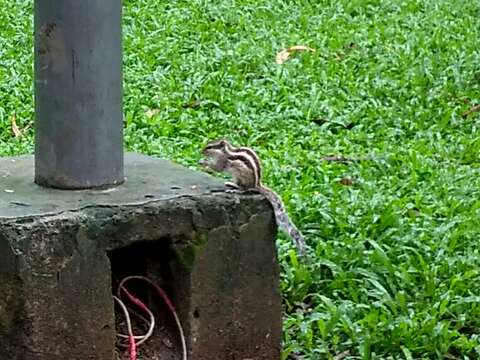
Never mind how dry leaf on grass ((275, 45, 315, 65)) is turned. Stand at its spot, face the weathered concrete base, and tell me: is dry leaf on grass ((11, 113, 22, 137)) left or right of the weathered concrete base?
right

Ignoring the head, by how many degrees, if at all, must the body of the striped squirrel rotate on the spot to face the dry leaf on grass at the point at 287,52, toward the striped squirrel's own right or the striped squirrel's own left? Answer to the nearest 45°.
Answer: approximately 90° to the striped squirrel's own right

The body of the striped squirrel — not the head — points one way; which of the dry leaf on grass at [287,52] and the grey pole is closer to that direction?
the grey pole

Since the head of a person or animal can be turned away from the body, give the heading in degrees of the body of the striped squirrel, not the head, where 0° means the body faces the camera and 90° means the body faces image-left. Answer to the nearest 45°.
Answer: approximately 90°

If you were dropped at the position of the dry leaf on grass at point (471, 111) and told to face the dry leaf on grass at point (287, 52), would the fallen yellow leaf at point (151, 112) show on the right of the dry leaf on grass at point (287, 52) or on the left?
left

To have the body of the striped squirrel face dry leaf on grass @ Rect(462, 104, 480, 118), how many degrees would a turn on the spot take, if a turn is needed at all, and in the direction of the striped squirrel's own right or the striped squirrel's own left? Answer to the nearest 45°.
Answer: approximately 135° to the striped squirrel's own right
